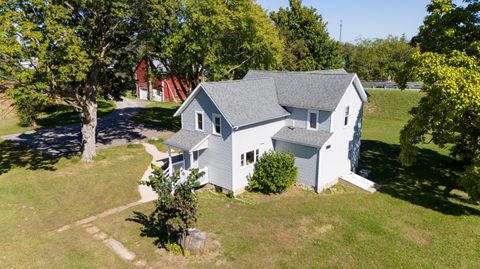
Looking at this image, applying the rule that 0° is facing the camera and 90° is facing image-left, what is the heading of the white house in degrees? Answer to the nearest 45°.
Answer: approximately 45°

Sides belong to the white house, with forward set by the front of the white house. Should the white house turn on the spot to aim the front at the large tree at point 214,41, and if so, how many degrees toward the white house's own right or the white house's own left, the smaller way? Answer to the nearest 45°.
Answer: approximately 90° to the white house's own right

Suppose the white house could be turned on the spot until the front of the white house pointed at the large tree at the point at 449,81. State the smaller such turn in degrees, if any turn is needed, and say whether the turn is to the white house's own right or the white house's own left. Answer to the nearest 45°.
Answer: approximately 135° to the white house's own left

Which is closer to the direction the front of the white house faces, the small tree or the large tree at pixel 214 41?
the small tree

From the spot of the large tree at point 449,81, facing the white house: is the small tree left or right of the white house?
left

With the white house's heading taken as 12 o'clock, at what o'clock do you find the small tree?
The small tree is roughly at 11 o'clock from the white house.

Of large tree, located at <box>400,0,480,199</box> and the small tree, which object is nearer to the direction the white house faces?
the small tree
